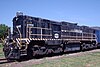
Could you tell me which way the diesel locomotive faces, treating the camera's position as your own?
facing the viewer and to the left of the viewer
